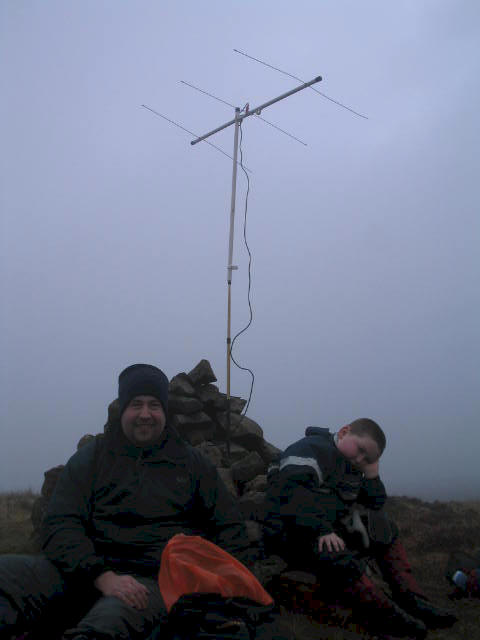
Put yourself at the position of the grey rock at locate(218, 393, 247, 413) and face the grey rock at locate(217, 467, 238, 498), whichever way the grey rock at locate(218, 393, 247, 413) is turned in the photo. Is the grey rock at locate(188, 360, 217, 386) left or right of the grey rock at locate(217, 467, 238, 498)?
right

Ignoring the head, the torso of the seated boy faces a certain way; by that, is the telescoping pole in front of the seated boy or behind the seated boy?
behind

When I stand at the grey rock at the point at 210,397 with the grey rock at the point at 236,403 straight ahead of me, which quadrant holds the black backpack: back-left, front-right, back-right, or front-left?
back-right

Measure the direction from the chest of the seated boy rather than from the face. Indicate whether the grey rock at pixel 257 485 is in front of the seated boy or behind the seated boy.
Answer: behind

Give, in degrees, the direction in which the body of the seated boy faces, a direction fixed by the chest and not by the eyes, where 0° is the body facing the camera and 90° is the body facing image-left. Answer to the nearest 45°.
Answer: approximately 315°

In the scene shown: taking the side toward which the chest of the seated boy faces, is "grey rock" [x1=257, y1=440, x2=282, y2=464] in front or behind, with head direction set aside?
behind

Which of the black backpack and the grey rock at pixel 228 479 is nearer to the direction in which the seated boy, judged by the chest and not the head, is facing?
the black backpack
